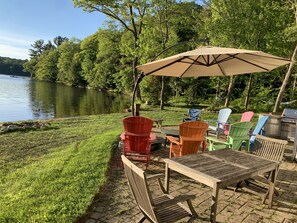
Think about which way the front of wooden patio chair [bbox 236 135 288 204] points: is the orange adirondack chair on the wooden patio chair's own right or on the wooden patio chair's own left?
on the wooden patio chair's own right

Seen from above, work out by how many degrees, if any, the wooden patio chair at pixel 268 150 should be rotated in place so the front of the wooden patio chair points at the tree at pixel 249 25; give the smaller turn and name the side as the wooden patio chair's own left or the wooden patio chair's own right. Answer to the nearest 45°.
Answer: approximately 135° to the wooden patio chair's own right

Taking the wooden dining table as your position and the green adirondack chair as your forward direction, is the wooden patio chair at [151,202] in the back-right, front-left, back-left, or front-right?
back-left

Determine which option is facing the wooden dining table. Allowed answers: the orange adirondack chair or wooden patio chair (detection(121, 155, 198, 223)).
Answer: the wooden patio chair

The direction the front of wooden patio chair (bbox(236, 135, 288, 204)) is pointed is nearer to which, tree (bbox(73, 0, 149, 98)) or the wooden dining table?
the wooden dining table

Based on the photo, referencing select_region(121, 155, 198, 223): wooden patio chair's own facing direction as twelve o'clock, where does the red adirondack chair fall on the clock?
The red adirondack chair is roughly at 10 o'clock from the wooden patio chair.

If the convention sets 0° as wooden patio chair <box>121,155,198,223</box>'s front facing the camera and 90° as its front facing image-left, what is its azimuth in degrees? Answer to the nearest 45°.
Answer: approximately 225°

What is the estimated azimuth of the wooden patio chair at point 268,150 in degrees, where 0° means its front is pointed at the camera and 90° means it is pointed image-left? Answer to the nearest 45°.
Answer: approximately 45°

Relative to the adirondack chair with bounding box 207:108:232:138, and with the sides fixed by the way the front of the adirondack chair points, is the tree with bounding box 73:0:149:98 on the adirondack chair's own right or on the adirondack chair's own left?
on the adirondack chair's own right

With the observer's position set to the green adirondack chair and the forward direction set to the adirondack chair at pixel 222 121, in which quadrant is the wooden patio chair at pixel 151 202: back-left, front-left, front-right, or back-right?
back-left

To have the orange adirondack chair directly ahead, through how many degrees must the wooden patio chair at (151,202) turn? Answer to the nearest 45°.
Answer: approximately 45° to its left

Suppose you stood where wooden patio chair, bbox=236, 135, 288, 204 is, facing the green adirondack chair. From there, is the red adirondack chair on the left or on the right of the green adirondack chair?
left
